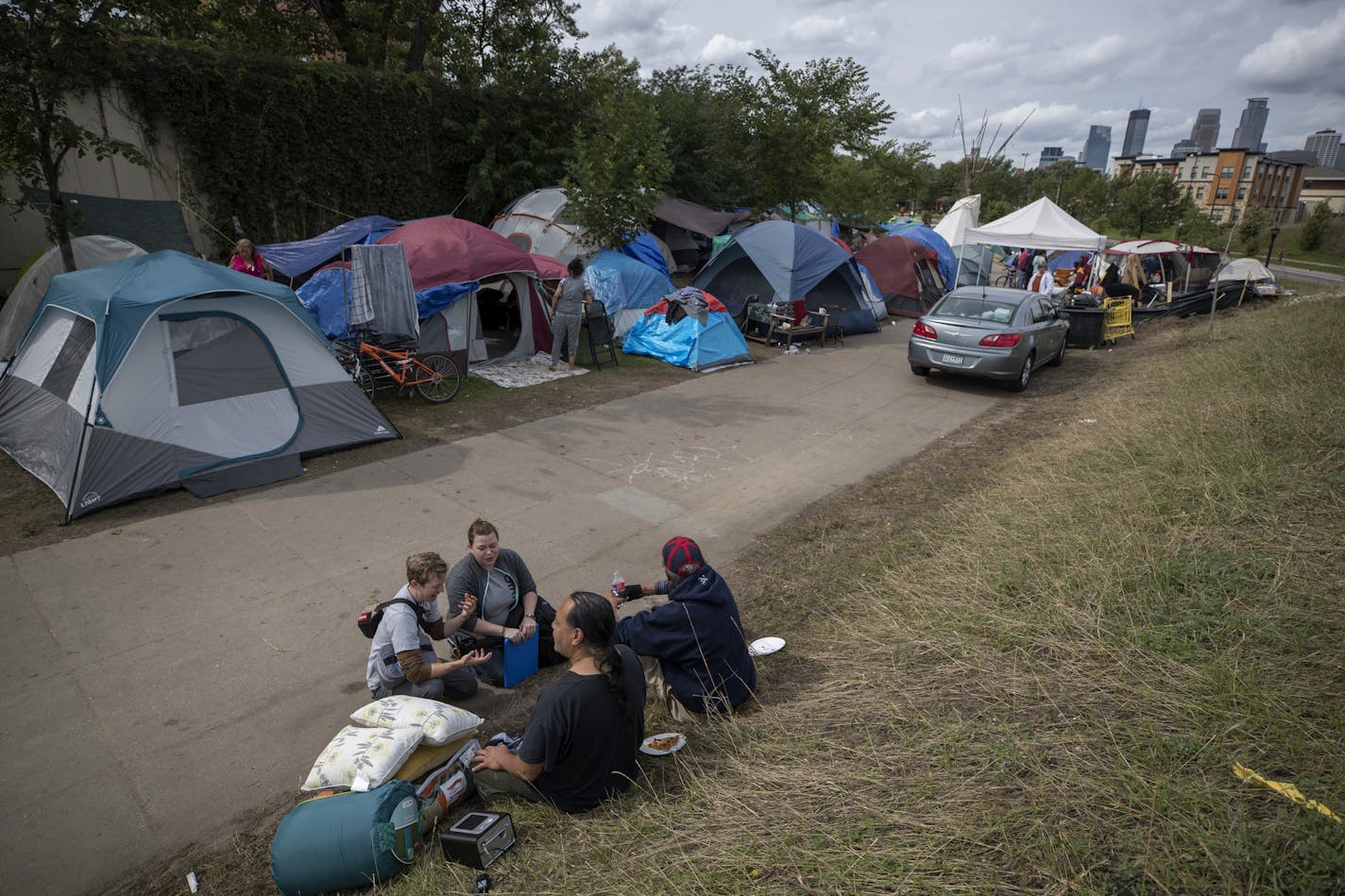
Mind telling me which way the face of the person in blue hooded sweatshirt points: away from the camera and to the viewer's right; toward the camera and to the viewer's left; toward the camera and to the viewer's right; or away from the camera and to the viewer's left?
away from the camera and to the viewer's left

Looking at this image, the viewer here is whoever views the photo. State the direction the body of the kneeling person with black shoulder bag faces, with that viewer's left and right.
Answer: facing to the right of the viewer

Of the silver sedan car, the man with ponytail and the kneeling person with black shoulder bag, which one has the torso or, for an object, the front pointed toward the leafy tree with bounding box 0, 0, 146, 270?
the man with ponytail

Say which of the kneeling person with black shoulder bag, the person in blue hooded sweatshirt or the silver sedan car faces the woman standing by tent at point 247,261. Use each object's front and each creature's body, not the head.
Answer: the person in blue hooded sweatshirt

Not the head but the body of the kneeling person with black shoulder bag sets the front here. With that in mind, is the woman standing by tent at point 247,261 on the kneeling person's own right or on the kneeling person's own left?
on the kneeling person's own left

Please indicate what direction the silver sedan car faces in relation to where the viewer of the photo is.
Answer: facing away from the viewer and to the right of the viewer

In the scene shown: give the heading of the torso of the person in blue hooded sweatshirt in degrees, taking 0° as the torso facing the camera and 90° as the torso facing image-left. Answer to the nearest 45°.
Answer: approximately 135°

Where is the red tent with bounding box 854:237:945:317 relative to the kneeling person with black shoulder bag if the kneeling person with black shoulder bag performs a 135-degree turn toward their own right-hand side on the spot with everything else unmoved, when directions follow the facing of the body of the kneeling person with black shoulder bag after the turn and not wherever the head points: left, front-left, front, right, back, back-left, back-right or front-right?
back
